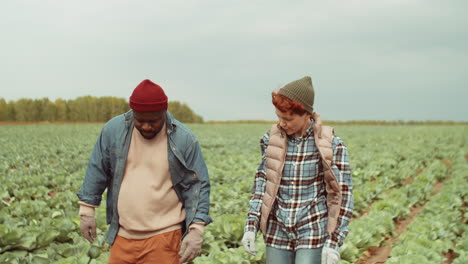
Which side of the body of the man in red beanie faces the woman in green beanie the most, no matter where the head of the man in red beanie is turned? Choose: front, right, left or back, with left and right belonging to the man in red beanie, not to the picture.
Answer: left

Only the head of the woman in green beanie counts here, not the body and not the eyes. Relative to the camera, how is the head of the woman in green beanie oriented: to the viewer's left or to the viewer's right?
to the viewer's left

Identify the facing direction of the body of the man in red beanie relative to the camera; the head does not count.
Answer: toward the camera

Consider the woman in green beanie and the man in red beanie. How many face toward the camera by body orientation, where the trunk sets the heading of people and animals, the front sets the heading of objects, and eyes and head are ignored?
2

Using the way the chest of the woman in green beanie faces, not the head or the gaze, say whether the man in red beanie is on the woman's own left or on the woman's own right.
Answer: on the woman's own right
